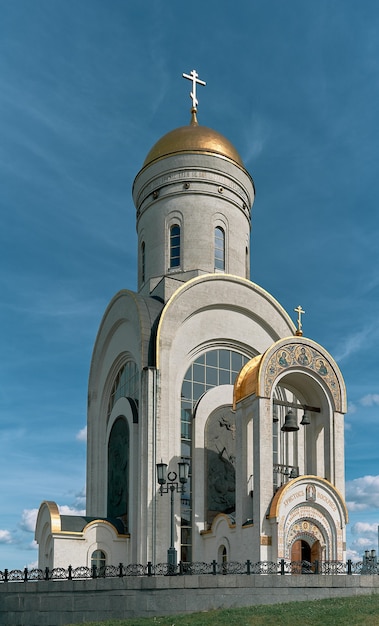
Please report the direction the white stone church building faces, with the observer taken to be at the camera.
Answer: facing the viewer and to the right of the viewer
